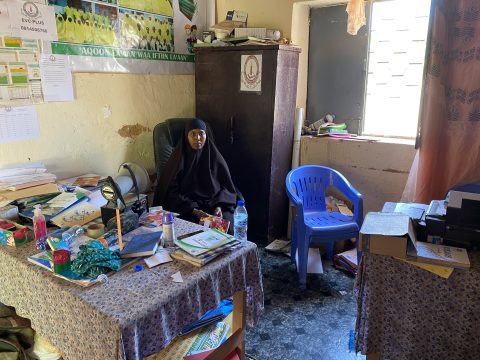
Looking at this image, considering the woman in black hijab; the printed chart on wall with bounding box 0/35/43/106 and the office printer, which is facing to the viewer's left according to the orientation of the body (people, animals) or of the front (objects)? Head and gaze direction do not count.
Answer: the office printer

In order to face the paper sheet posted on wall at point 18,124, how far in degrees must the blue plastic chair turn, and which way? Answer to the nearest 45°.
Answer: approximately 90° to its right

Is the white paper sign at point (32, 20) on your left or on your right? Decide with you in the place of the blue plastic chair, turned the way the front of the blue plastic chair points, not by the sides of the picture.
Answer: on your right

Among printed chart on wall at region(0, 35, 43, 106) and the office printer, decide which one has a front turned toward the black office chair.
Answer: the office printer

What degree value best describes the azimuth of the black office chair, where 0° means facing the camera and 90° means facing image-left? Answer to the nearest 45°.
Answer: approximately 315°

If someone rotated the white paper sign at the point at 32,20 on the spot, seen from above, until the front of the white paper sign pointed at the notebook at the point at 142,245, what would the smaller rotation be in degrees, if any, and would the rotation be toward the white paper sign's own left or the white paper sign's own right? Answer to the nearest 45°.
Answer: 0° — it already faces it

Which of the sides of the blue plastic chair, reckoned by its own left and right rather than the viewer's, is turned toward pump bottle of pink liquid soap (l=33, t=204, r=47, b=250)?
right

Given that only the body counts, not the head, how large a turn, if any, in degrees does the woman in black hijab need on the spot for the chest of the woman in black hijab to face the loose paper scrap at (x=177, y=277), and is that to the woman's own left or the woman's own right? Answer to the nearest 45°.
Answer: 0° — they already face it

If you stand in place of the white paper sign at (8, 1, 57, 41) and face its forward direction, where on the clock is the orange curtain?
The orange curtain is roughly at 10 o'clock from the white paper sign.

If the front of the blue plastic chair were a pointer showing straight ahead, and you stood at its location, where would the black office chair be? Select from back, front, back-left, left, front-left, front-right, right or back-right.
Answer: back-right

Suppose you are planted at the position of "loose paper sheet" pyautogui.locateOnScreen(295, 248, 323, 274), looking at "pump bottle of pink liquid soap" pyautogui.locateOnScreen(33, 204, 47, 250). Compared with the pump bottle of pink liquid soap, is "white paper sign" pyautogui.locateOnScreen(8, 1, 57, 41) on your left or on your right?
right

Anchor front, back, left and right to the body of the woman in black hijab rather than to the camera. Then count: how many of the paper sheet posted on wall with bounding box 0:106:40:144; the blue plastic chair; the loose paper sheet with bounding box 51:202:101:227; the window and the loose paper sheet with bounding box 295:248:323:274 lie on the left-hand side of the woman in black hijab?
3
